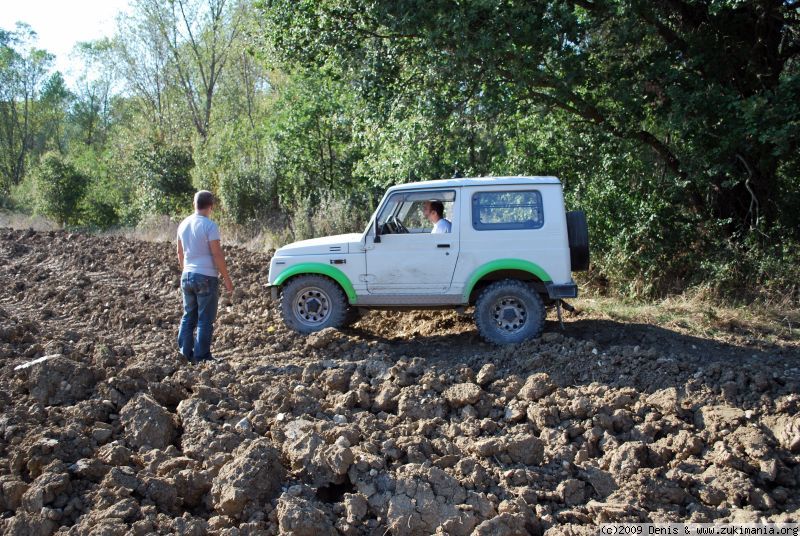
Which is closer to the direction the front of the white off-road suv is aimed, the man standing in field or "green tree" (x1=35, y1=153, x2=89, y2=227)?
the man standing in field

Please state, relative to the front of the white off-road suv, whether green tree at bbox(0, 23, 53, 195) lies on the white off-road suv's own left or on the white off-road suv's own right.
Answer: on the white off-road suv's own right

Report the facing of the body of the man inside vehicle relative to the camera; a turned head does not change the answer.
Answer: to the viewer's left

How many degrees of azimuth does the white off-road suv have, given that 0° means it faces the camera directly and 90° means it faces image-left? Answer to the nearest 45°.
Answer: approximately 90°

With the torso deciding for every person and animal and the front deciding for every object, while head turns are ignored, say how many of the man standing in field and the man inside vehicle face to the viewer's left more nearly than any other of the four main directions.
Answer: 1

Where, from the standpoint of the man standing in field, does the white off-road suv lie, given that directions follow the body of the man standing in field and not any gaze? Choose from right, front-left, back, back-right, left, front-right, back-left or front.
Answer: front-right

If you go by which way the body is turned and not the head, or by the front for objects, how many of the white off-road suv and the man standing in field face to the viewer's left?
1

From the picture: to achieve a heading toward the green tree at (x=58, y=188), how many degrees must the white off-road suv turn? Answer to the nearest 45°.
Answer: approximately 45° to its right

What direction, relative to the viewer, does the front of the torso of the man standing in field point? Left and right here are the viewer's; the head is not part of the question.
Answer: facing away from the viewer and to the right of the viewer

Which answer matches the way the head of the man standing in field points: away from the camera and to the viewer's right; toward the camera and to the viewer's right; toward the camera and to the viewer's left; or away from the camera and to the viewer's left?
away from the camera and to the viewer's right
